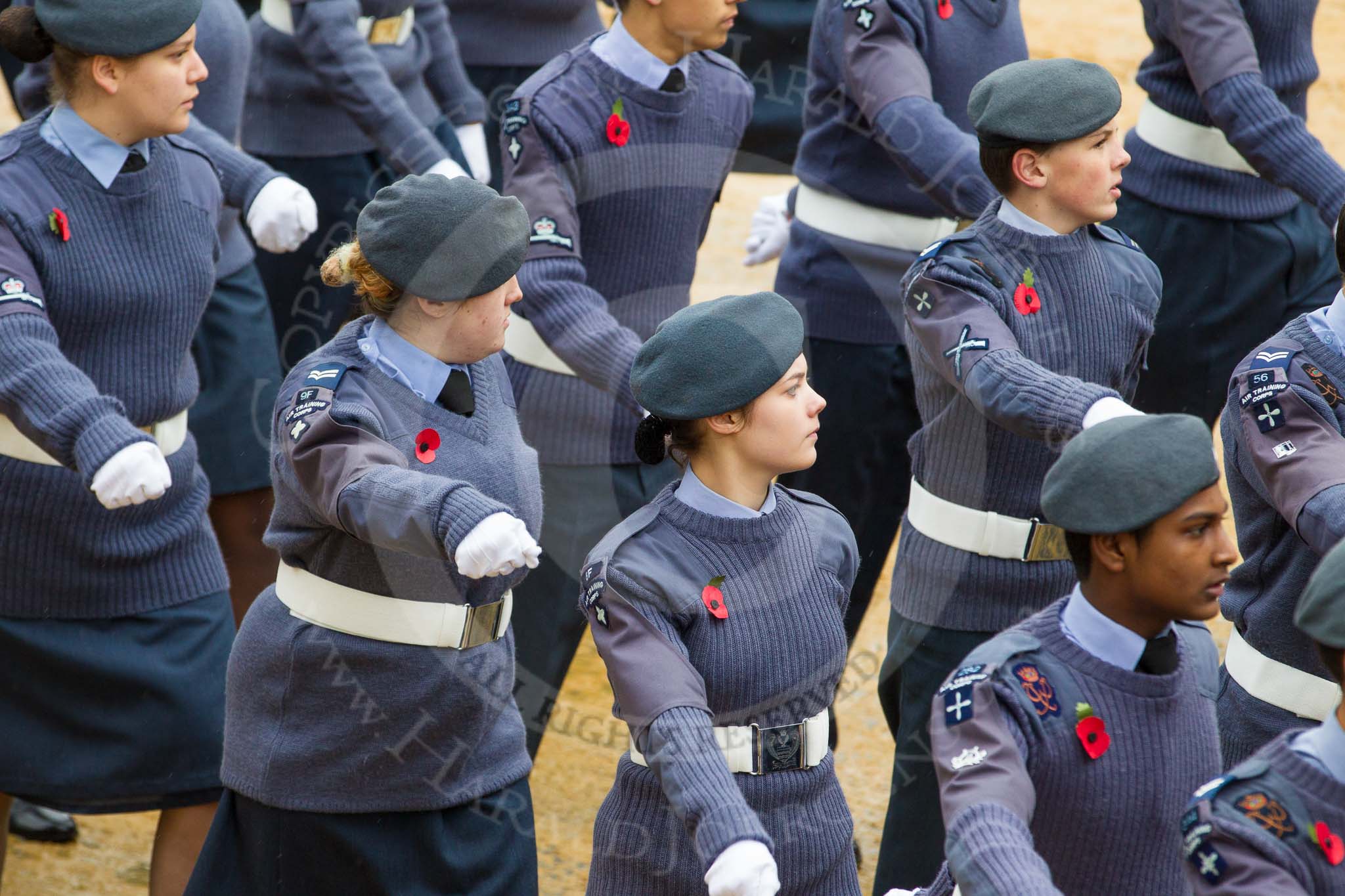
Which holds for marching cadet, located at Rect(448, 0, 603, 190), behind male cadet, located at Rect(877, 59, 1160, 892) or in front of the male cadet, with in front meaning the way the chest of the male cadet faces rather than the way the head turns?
behind

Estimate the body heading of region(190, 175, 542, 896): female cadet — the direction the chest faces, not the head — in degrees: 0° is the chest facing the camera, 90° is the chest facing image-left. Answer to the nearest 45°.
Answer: approximately 315°

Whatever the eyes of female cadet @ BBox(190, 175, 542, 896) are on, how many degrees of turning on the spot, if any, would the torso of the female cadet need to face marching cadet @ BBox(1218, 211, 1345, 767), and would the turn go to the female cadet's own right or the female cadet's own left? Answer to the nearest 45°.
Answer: approximately 45° to the female cadet's own left

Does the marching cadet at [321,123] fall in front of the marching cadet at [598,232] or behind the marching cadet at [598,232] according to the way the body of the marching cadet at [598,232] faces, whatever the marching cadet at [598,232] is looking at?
behind

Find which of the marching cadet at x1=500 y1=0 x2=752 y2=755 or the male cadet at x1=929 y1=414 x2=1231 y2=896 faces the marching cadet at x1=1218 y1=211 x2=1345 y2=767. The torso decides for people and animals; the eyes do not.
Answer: the marching cadet at x1=500 y1=0 x2=752 y2=755

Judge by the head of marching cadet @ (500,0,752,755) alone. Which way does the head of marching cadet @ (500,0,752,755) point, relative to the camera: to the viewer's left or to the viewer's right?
to the viewer's right

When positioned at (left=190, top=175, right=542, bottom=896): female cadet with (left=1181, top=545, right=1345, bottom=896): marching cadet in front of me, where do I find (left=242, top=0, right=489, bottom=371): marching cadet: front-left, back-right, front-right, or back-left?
back-left

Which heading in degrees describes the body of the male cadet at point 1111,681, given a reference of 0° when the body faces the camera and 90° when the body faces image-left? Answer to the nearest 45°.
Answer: approximately 315°

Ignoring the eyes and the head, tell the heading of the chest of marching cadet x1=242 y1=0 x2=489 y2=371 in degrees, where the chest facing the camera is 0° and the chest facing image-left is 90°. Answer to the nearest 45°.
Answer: approximately 315°

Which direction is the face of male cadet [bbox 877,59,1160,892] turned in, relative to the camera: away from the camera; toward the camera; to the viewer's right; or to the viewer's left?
to the viewer's right

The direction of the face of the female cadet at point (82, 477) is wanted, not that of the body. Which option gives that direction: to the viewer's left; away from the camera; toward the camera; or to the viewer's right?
to the viewer's right

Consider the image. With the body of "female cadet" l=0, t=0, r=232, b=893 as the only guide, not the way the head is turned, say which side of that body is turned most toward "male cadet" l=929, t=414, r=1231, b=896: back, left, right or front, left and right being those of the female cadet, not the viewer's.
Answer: front

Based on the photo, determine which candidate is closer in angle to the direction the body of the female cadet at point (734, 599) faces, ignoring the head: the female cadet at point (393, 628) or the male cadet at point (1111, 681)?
the male cadet

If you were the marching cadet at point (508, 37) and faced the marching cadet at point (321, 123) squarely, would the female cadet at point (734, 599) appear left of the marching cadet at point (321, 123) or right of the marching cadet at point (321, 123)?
left

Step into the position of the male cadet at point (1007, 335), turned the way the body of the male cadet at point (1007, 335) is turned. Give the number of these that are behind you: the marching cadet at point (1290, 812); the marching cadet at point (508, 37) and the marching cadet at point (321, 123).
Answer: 2

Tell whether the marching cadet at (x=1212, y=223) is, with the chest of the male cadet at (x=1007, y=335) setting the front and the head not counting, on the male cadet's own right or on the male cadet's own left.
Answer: on the male cadet's own left
